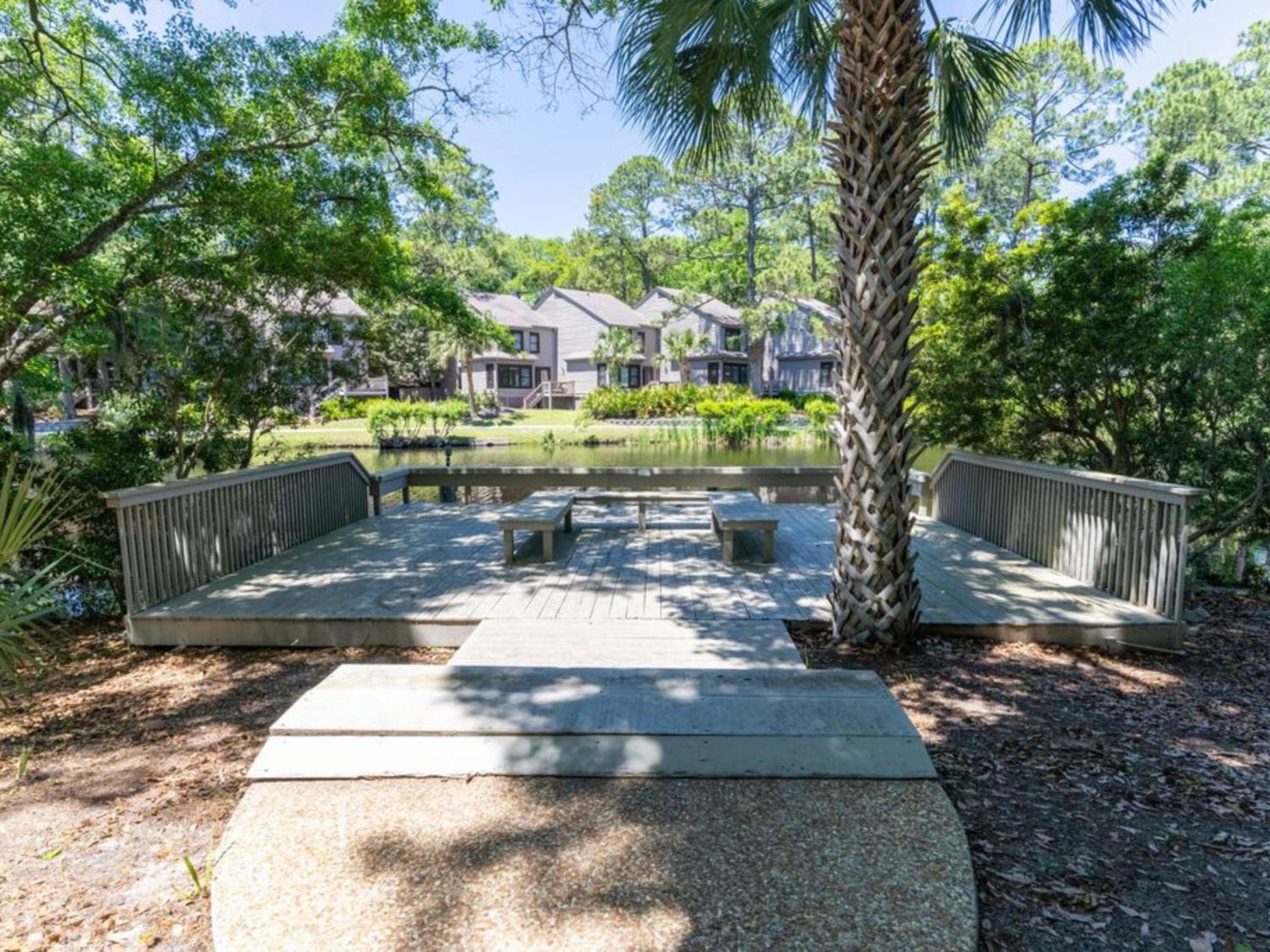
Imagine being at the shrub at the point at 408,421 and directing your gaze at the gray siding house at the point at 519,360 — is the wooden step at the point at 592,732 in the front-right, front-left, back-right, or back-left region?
back-right

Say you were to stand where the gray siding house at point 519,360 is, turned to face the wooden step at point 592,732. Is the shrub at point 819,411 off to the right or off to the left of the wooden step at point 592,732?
left

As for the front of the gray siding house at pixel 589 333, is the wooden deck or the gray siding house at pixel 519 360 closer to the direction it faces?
the wooden deck

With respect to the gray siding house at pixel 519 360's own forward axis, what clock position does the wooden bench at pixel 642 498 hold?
The wooden bench is roughly at 12 o'clock from the gray siding house.

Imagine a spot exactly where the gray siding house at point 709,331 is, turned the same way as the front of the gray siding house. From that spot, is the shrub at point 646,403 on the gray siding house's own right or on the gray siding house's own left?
on the gray siding house's own right

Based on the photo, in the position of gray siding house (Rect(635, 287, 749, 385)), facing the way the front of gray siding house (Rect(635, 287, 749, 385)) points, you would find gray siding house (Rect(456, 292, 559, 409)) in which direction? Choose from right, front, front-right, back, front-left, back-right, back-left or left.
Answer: back-right

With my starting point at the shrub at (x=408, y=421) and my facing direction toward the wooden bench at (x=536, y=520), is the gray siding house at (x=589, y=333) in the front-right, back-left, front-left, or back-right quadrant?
back-left

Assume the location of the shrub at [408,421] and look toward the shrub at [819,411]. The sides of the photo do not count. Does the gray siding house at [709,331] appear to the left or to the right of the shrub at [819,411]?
left

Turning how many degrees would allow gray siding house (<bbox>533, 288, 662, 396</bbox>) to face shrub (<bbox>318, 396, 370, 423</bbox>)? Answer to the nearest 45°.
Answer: approximately 90° to its right

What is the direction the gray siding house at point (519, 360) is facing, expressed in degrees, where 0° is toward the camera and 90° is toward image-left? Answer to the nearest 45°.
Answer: approximately 0°

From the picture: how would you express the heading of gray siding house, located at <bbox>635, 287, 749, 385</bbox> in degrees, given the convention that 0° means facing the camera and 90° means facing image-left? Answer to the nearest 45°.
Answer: approximately 315°
